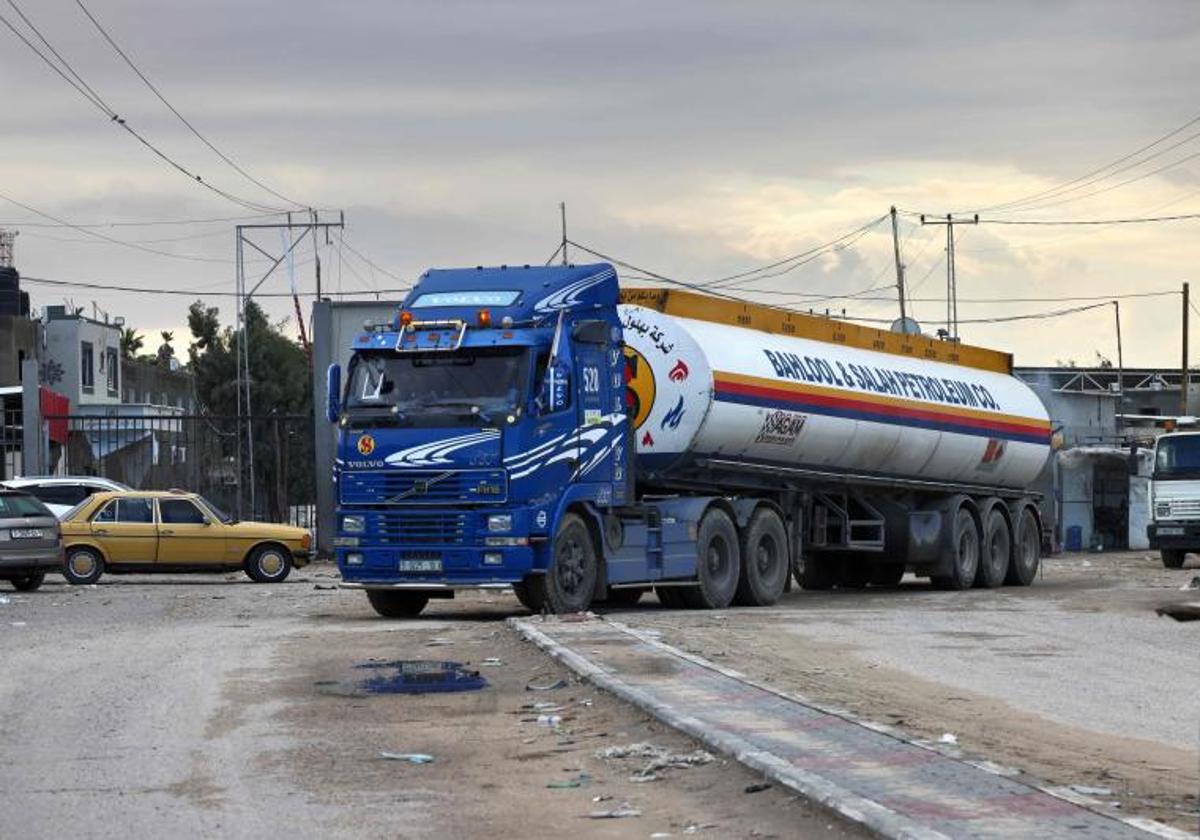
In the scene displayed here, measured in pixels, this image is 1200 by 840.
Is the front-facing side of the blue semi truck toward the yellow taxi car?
no

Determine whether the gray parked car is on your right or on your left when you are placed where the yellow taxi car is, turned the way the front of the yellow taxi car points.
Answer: on your right

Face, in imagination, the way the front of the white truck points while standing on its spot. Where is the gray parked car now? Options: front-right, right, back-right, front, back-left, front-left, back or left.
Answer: front-right

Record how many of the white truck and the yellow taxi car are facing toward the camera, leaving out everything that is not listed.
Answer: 1

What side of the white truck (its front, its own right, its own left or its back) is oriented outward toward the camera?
front

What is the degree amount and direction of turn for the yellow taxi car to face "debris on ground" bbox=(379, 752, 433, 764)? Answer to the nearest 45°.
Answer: approximately 90° to its right

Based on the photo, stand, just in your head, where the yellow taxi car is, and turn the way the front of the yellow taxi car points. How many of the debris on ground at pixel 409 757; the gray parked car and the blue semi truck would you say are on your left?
0

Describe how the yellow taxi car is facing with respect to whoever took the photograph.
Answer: facing to the right of the viewer

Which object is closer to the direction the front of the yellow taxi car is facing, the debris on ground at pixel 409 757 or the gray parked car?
the debris on ground

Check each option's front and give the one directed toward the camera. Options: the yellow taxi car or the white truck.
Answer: the white truck

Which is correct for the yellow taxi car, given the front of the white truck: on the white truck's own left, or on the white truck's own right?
on the white truck's own right

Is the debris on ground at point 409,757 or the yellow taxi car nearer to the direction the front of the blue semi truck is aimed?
the debris on ground

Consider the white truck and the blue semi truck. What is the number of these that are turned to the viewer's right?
0

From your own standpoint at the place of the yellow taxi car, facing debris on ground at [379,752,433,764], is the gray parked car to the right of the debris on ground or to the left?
right
